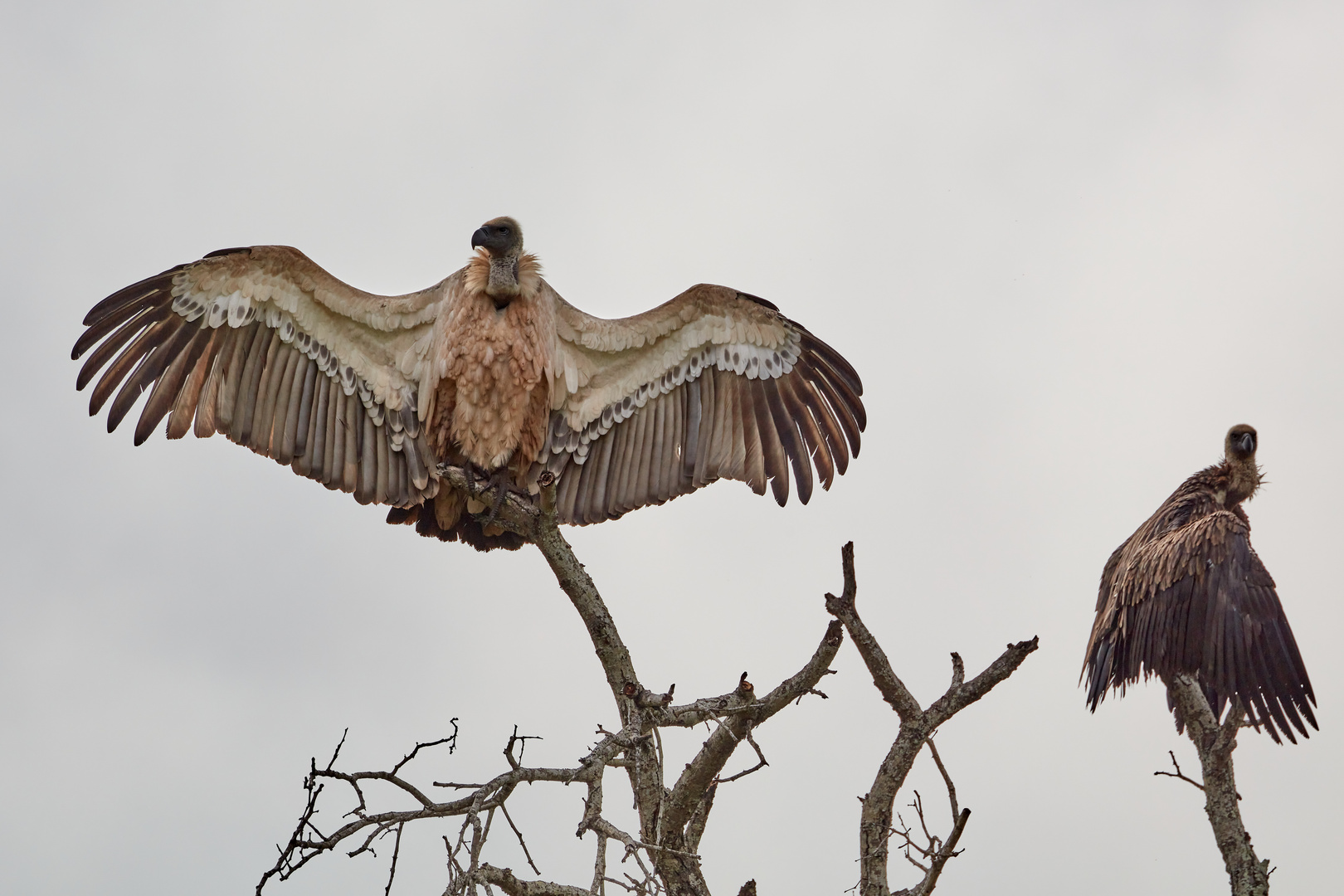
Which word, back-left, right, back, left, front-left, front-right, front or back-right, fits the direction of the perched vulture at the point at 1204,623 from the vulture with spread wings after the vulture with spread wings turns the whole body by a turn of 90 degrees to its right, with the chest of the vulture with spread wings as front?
back

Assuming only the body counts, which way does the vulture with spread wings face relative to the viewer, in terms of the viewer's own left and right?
facing the viewer
